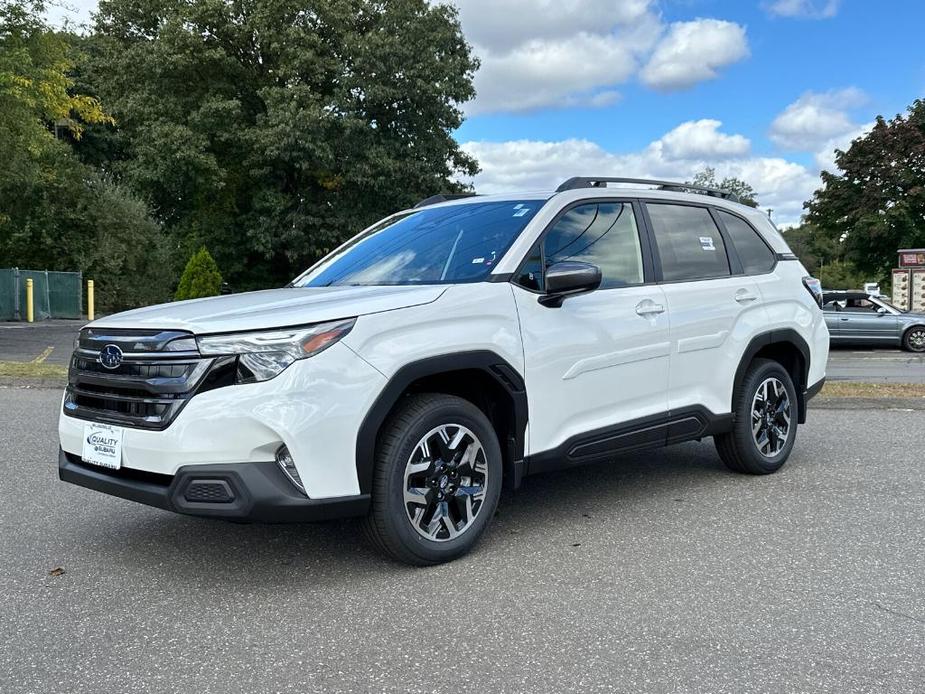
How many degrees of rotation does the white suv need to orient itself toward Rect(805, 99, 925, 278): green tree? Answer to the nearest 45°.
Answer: approximately 180°

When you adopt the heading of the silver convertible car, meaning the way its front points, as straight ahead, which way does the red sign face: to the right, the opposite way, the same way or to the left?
to the right

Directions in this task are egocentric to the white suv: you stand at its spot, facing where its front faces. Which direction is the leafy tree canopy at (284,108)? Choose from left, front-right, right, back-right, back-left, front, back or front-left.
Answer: back-right

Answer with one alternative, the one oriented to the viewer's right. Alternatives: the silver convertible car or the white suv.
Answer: the silver convertible car

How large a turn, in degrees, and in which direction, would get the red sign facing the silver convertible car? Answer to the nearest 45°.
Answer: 0° — it already faces it

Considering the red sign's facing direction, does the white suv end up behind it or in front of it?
in front

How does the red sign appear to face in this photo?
toward the camera

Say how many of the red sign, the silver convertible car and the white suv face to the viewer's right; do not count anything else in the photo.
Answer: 1

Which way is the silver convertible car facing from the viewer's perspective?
to the viewer's right

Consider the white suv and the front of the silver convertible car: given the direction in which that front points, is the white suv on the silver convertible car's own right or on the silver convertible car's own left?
on the silver convertible car's own right

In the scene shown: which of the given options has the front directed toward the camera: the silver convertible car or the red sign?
the red sign

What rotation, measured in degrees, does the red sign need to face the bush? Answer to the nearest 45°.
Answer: approximately 45° to its right

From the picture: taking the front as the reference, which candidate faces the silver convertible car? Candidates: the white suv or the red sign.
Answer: the red sign
